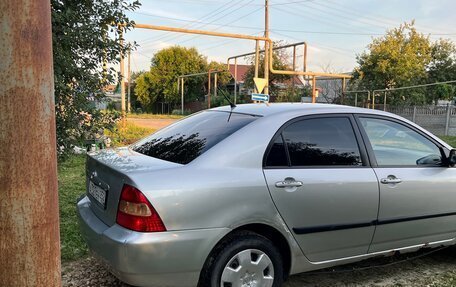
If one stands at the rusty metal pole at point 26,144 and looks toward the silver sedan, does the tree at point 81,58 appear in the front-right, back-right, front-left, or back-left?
front-left

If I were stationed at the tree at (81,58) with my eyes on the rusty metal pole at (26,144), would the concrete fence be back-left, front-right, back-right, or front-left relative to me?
back-left

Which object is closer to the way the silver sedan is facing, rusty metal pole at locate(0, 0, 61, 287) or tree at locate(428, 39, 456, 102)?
the tree

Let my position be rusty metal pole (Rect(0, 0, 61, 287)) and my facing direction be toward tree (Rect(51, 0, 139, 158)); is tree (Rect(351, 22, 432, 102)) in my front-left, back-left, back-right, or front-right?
front-right

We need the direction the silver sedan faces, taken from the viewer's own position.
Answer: facing away from the viewer and to the right of the viewer

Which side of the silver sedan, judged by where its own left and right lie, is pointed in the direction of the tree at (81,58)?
left

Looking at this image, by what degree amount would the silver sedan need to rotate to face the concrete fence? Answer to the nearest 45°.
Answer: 0° — it already faces it

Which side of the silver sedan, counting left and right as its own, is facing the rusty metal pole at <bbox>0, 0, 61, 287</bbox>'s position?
back

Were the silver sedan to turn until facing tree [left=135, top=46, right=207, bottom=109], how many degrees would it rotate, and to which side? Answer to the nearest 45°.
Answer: approximately 45° to its left

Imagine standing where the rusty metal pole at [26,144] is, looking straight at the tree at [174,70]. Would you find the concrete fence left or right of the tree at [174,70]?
right

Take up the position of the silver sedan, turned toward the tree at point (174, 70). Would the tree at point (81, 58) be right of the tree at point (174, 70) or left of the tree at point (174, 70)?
left

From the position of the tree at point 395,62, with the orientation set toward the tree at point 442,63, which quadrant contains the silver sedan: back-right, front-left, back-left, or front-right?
back-right

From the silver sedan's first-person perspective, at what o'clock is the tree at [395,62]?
The tree is roughly at 11 o'clock from the silver sedan.

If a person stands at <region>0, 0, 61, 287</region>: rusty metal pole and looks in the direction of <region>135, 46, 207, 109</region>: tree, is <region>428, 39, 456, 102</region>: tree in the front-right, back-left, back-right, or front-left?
front-right

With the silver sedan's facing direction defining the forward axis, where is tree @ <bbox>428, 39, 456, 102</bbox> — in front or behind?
in front
